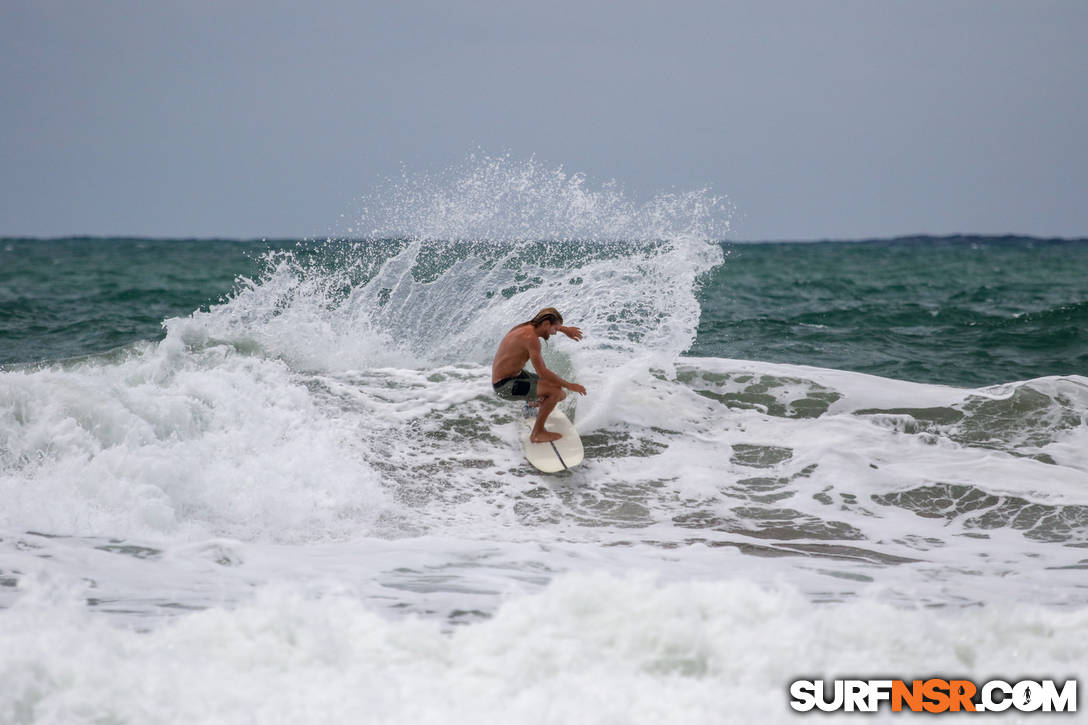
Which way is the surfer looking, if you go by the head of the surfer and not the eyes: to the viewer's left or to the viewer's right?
to the viewer's right

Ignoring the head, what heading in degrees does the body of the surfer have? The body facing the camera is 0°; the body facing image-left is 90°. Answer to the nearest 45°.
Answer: approximately 270°
